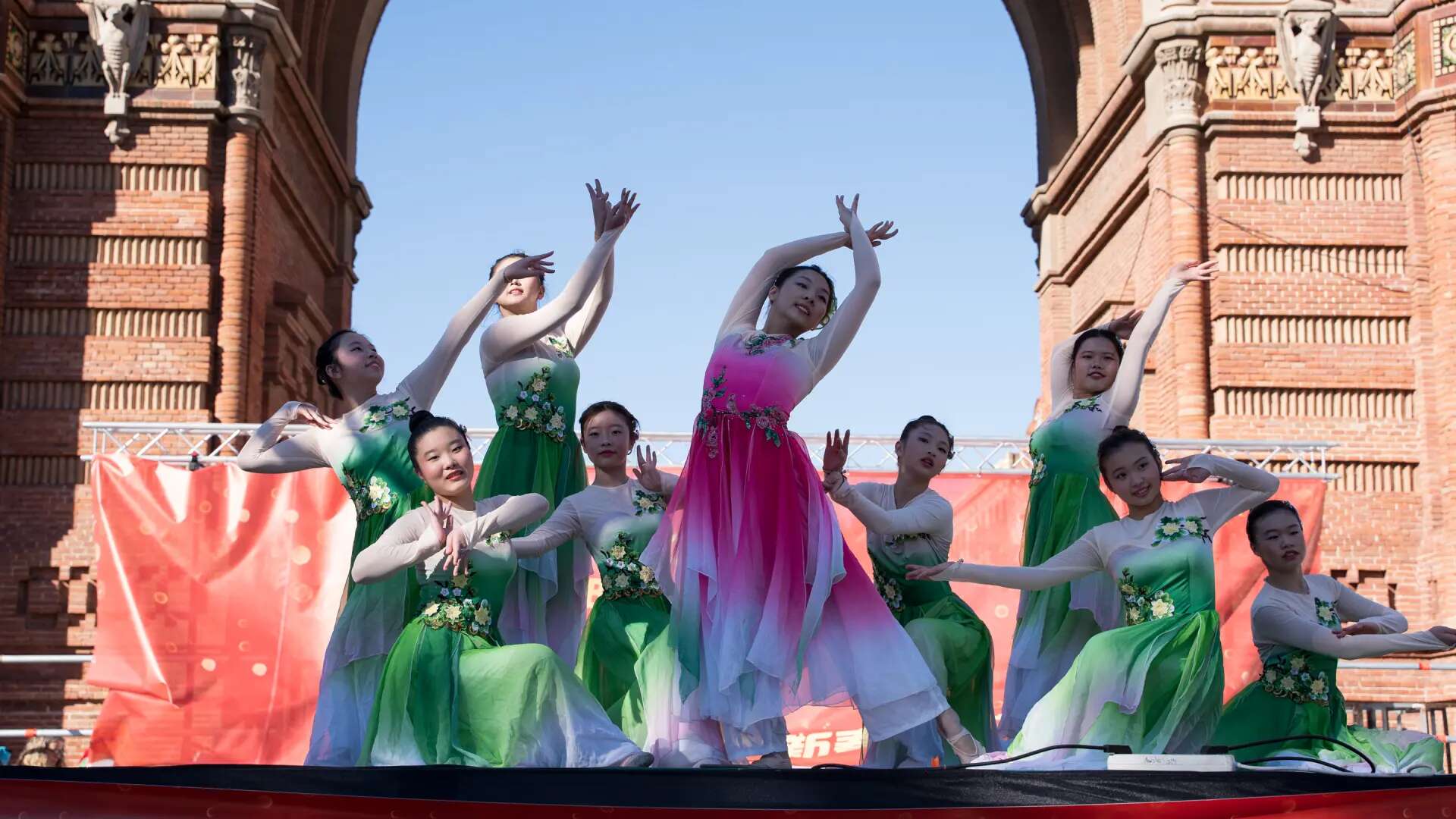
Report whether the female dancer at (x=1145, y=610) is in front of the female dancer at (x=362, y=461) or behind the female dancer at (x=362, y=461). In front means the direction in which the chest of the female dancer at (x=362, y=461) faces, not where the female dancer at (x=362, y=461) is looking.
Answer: in front

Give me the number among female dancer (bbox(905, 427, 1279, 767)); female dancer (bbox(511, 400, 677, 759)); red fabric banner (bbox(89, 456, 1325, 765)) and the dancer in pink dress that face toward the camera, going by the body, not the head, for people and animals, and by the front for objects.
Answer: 4

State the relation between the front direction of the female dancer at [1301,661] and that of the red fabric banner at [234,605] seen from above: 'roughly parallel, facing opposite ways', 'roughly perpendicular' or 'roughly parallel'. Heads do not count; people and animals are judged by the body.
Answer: roughly parallel

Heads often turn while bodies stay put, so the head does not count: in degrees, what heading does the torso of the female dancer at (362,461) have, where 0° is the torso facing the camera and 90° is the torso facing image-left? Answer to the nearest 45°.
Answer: approximately 315°

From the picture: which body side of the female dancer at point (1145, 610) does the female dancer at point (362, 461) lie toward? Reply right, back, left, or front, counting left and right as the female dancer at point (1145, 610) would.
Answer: right

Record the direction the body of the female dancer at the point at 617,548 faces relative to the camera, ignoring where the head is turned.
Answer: toward the camera

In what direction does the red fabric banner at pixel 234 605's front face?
toward the camera

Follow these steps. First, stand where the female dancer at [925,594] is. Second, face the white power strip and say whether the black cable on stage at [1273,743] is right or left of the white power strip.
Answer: left

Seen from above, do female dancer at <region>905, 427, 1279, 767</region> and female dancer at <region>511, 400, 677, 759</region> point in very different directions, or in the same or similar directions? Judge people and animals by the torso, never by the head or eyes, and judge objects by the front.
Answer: same or similar directions

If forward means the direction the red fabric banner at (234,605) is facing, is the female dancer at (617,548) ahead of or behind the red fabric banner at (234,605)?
ahead

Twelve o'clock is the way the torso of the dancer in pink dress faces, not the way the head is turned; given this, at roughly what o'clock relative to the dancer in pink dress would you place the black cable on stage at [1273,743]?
The black cable on stage is roughly at 9 o'clock from the dancer in pink dress.

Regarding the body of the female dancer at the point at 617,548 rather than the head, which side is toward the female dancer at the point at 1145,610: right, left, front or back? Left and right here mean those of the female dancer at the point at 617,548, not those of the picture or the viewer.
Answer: left

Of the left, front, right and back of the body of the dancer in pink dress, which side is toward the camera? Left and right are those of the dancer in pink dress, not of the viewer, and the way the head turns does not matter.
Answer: front

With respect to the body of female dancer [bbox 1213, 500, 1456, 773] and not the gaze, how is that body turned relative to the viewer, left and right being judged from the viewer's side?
facing the viewer and to the right of the viewer

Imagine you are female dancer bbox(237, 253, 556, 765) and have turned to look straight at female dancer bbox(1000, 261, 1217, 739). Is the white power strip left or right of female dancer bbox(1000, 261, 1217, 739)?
right
